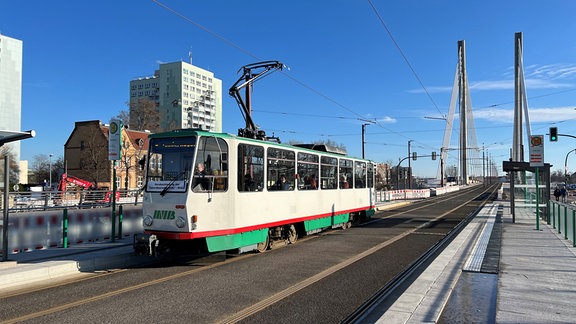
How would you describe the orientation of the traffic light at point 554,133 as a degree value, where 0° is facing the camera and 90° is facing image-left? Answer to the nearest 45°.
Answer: approximately 0°

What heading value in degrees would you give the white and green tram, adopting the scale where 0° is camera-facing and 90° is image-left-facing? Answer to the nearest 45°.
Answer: approximately 45°

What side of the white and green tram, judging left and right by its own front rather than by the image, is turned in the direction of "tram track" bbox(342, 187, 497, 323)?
left

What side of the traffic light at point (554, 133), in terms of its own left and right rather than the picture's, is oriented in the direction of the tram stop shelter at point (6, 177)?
front

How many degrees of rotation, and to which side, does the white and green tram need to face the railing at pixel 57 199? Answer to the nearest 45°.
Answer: approximately 90° to its right

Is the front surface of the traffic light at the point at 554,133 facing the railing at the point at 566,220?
yes

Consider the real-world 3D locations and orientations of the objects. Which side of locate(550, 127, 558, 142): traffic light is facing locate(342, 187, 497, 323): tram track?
front

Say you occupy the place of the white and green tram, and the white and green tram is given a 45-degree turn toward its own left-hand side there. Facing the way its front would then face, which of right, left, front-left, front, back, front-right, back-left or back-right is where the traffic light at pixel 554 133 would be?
back-left

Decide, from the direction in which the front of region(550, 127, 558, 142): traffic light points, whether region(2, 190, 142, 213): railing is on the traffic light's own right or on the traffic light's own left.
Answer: on the traffic light's own right
